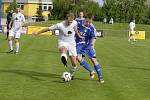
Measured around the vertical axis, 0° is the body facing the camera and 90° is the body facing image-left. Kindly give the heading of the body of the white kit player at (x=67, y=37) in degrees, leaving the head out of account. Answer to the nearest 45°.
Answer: approximately 0°

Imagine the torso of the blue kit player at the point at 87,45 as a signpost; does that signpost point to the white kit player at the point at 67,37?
yes

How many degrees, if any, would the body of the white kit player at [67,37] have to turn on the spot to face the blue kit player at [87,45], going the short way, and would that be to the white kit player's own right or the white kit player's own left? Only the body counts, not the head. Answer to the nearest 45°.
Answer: approximately 135° to the white kit player's own left
